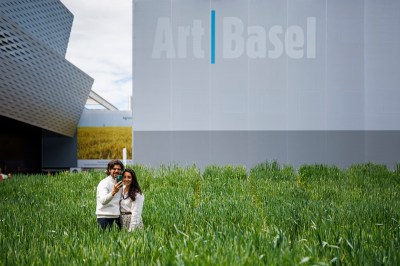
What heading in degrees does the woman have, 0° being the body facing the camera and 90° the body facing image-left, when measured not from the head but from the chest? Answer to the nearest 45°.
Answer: approximately 45°
